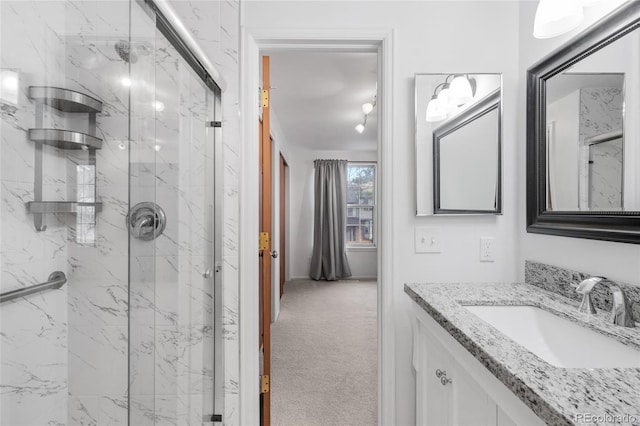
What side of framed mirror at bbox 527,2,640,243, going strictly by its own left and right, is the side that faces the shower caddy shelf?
front

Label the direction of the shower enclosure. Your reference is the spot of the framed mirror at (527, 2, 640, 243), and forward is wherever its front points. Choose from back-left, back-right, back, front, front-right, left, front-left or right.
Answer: front

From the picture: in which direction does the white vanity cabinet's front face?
to the viewer's left

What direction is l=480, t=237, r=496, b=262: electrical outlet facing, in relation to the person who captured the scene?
facing the viewer

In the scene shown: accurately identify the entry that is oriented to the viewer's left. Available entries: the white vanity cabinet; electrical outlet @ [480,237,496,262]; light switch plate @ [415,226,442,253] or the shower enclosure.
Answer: the white vanity cabinet

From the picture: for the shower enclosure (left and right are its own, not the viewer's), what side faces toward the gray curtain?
left

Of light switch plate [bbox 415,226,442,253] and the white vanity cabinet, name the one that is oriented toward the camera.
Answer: the light switch plate

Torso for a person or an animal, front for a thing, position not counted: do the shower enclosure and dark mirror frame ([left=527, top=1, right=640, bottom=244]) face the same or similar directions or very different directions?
very different directions

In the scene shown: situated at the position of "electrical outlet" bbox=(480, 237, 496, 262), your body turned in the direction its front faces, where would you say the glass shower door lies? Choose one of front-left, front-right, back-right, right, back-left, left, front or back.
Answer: front-right

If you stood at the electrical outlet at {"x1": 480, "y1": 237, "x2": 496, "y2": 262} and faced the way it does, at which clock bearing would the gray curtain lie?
The gray curtain is roughly at 5 o'clock from the electrical outlet.

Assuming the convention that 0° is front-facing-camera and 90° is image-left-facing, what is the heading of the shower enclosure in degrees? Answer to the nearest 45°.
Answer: approximately 315°

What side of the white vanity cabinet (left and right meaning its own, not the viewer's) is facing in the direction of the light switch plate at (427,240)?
right

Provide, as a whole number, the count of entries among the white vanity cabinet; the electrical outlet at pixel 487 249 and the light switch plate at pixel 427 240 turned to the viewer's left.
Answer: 1

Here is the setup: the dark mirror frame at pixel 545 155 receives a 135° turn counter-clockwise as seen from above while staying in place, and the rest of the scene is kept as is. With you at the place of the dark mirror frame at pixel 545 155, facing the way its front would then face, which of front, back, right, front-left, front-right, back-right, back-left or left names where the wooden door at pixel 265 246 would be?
back

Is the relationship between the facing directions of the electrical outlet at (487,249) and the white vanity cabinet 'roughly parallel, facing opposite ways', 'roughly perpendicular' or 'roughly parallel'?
roughly perpendicular

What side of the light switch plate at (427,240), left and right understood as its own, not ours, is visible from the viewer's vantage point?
front

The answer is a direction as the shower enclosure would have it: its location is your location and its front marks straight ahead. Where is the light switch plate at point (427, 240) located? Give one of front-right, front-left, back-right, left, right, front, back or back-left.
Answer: front-left

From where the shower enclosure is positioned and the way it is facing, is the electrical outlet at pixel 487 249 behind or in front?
in front

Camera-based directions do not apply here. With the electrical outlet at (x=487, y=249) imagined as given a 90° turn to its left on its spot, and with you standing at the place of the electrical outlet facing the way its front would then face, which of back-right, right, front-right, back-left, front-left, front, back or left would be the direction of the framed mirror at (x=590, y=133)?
front-right
